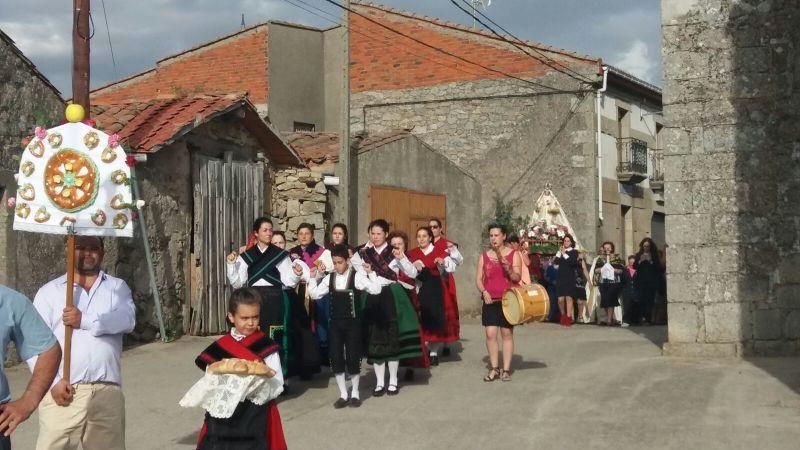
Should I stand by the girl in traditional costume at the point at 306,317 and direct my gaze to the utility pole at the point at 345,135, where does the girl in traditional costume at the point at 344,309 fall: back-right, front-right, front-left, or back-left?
back-right

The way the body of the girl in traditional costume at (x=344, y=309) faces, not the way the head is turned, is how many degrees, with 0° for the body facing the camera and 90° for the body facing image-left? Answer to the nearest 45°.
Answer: approximately 0°

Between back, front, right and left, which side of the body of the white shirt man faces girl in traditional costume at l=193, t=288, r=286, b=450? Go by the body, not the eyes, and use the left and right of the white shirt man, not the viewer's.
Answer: left

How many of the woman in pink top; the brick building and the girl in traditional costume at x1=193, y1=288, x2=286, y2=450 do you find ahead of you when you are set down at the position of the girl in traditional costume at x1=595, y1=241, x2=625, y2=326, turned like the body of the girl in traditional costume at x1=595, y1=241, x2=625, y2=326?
2

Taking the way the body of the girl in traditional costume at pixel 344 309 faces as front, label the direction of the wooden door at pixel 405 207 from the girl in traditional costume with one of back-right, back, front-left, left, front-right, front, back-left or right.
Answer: back
